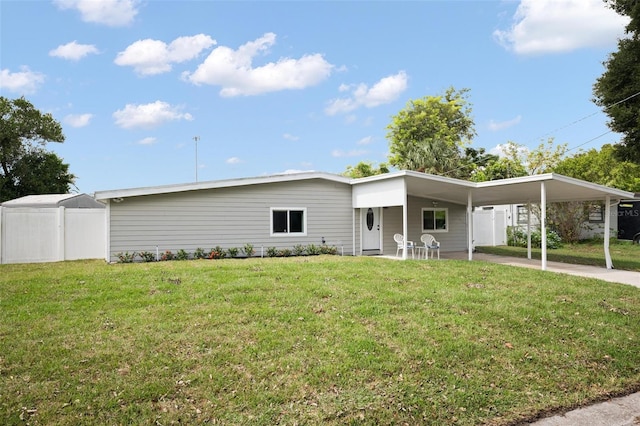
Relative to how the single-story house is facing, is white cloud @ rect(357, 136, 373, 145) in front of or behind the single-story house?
behind

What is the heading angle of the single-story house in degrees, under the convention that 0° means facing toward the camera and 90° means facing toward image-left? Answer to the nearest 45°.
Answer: approximately 0°

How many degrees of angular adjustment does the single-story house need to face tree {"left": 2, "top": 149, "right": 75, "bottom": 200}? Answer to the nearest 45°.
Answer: approximately 135° to its right

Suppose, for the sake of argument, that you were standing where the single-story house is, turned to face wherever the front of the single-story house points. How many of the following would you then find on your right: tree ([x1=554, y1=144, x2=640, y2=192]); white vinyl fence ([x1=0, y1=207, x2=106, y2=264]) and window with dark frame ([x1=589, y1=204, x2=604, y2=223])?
1

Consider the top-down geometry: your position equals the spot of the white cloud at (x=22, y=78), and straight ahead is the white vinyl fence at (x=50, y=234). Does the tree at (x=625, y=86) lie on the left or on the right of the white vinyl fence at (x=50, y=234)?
left
